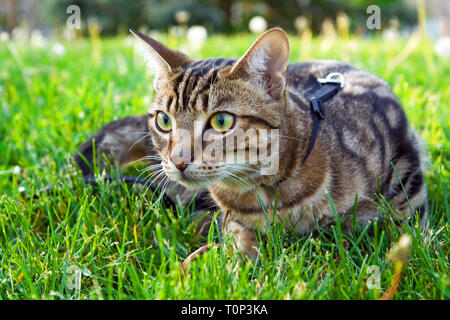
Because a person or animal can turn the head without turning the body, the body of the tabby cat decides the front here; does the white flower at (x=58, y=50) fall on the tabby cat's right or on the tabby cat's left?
on the tabby cat's right

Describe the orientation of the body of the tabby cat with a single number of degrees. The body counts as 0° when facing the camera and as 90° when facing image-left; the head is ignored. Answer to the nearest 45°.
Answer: approximately 45°
